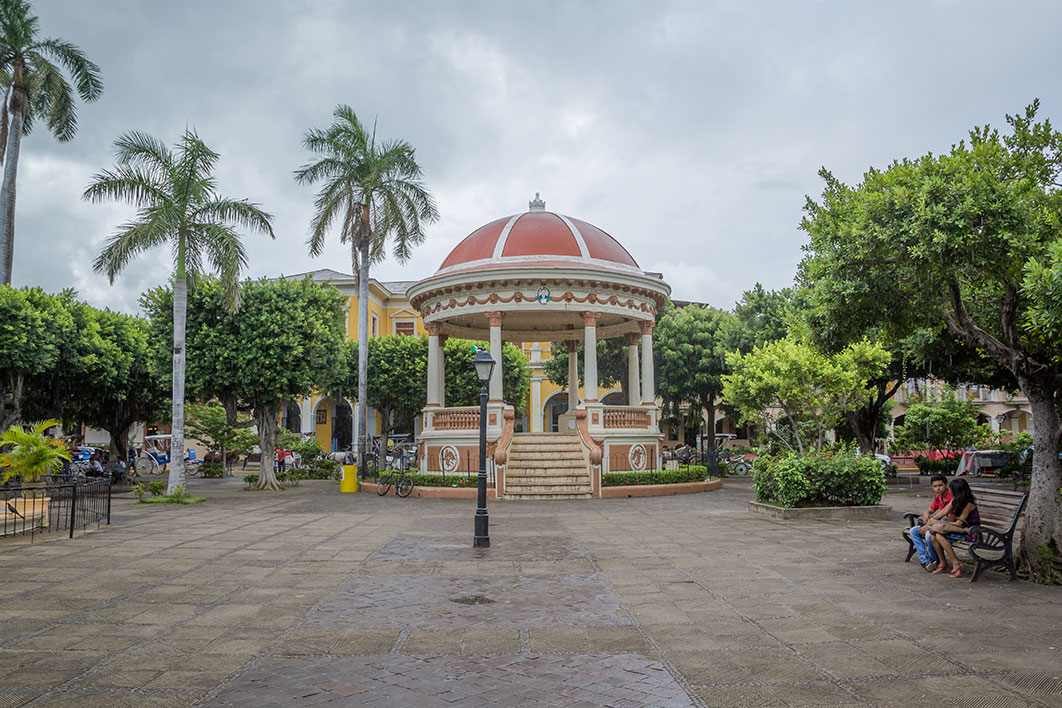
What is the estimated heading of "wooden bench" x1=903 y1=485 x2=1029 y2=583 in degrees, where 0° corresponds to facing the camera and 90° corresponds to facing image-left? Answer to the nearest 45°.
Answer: approximately 45°

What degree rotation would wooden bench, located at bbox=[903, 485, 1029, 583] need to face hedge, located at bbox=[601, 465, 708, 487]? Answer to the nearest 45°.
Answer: approximately 90° to its right

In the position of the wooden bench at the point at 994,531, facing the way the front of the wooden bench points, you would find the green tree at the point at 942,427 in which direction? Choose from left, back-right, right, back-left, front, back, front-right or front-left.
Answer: back-right

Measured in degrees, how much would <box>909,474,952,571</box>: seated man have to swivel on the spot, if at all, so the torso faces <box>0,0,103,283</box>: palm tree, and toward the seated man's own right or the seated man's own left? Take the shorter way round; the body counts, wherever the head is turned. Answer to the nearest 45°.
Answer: approximately 45° to the seated man's own right

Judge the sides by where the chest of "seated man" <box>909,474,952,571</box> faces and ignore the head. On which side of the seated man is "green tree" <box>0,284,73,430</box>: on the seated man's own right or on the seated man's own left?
on the seated man's own right

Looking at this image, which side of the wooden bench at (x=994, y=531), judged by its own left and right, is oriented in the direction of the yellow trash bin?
right

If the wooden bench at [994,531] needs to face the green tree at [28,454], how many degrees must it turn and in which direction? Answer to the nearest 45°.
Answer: approximately 45° to its right

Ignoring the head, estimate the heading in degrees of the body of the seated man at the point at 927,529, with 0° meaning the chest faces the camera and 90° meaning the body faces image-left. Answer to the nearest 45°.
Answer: approximately 45°

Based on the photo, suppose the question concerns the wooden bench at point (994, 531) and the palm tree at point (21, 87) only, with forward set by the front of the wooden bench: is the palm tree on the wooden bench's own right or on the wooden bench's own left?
on the wooden bench's own right

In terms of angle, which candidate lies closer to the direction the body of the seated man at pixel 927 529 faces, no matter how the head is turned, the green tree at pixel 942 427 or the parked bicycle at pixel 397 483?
the parked bicycle
